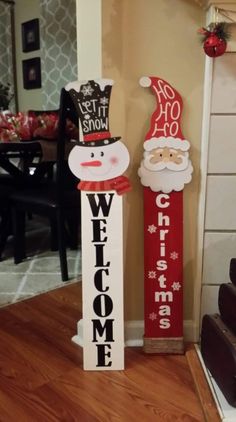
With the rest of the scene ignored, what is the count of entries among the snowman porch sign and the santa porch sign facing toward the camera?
2

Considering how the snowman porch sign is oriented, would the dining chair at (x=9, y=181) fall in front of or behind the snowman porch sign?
behind

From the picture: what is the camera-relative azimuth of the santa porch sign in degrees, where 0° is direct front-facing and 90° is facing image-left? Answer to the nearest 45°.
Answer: approximately 0°

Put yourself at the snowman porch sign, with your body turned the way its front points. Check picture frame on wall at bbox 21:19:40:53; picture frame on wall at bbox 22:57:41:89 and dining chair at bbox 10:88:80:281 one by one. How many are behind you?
3

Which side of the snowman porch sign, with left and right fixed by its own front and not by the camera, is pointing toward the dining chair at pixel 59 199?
back

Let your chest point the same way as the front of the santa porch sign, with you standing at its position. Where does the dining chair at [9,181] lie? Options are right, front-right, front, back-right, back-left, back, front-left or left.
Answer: back-right

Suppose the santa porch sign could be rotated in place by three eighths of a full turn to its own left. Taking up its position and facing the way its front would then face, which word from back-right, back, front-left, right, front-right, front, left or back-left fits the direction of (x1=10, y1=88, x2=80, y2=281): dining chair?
left
